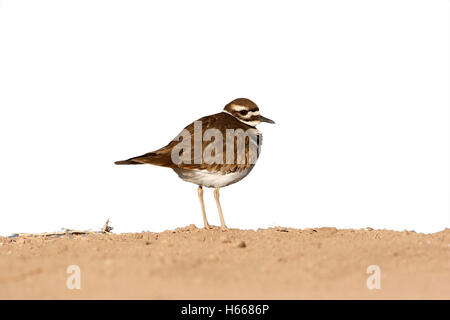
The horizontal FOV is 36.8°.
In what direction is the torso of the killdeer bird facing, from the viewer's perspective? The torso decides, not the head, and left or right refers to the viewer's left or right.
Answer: facing to the right of the viewer

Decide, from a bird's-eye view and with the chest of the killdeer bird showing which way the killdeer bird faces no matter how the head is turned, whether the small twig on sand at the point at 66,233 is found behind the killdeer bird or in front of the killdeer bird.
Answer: behind

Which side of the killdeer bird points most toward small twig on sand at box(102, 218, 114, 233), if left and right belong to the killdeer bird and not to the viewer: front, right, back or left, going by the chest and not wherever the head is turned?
back
